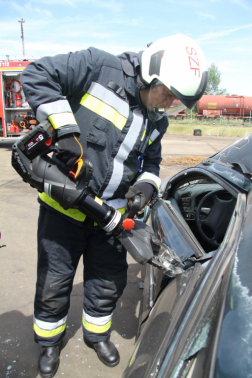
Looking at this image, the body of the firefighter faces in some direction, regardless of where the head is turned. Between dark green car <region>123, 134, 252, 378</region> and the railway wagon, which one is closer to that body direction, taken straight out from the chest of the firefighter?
the dark green car

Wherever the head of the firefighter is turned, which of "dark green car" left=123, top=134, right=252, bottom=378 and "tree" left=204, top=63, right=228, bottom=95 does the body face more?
the dark green car

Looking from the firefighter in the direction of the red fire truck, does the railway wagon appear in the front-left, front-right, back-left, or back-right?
front-right

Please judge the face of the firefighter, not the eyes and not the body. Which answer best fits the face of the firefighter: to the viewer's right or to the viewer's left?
to the viewer's right

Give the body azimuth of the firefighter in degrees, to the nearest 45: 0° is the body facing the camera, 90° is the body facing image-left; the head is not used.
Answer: approximately 315°

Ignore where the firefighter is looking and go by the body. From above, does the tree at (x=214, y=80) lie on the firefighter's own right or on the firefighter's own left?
on the firefighter's own left

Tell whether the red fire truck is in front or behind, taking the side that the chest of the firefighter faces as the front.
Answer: behind

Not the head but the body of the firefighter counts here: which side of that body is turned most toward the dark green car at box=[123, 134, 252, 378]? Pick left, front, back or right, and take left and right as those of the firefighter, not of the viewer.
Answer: front
